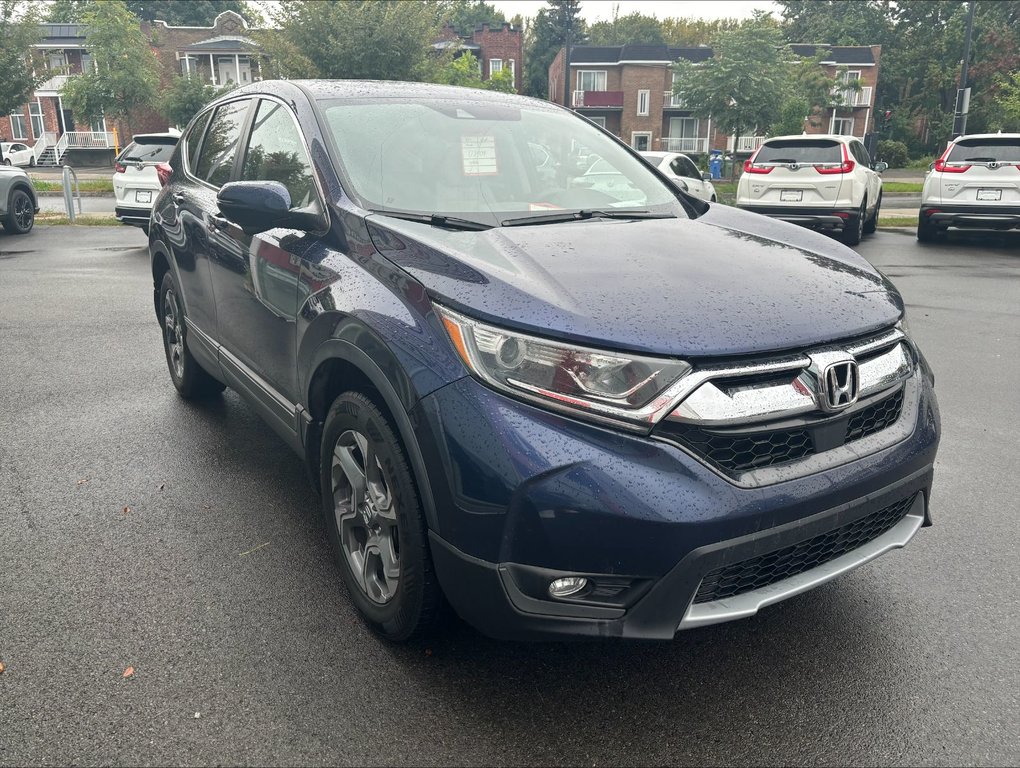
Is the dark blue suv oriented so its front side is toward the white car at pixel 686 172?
no

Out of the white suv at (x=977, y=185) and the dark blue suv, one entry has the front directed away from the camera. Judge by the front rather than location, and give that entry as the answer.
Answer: the white suv

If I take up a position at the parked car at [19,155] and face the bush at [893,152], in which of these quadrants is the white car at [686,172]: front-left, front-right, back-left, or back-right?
front-right

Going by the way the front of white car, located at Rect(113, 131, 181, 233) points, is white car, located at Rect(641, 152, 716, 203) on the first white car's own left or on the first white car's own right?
on the first white car's own right

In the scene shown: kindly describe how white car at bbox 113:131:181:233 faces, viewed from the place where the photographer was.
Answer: facing away from the viewer

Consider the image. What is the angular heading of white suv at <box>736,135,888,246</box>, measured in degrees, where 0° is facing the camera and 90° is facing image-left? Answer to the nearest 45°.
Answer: approximately 180°

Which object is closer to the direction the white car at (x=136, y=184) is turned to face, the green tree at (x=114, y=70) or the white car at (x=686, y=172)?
the green tree

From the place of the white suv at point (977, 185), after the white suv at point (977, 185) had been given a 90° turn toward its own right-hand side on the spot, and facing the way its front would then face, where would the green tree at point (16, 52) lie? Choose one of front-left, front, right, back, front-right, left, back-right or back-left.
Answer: back

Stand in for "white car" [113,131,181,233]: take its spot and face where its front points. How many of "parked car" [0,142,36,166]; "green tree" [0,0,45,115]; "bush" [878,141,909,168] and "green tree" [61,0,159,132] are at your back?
0

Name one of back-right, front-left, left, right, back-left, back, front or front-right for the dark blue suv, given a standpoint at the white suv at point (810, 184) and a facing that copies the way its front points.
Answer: back

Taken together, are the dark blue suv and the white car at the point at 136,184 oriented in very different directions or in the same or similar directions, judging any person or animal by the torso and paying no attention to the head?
very different directions

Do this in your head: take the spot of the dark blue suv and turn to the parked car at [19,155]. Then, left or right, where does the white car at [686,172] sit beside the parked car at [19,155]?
right

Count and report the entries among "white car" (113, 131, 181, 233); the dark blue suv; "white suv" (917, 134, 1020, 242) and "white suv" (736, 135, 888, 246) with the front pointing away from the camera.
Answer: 3

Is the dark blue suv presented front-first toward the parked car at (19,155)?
no

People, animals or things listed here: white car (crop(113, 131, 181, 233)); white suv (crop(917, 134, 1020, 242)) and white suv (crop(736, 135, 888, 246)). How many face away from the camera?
3

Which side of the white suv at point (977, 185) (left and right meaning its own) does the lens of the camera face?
back

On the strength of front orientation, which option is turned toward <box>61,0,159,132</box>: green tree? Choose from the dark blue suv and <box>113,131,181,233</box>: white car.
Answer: the white car

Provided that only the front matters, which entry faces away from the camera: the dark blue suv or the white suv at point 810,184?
the white suv

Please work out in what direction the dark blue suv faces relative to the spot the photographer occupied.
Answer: facing the viewer and to the right of the viewer
